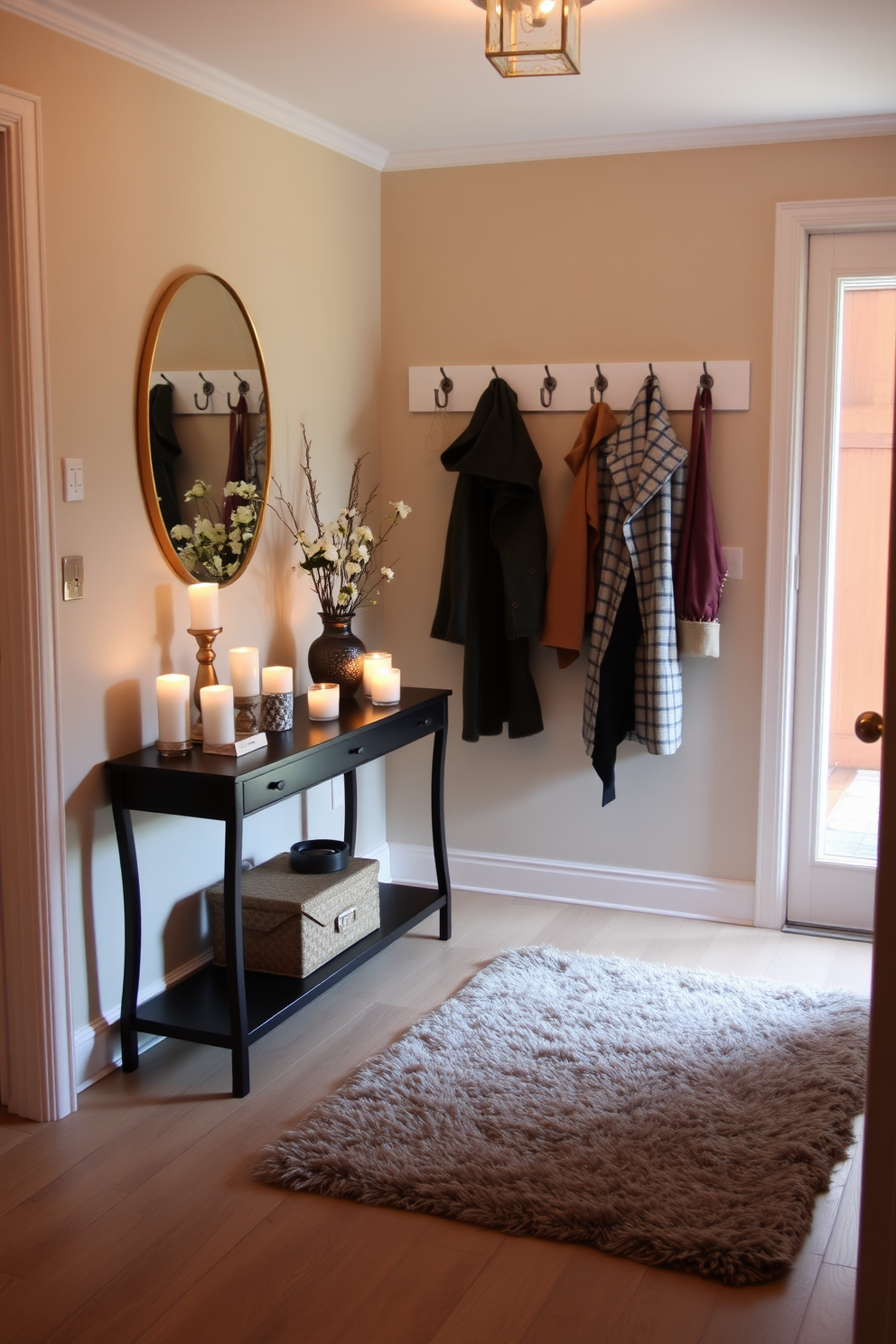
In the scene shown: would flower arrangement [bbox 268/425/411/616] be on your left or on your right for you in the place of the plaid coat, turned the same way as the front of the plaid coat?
on your right

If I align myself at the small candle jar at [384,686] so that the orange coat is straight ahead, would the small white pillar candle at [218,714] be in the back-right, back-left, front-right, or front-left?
back-right

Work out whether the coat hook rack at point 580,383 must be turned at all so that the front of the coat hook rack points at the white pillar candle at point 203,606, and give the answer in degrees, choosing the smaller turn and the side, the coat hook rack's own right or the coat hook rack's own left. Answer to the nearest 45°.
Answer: approximately 45° to the coat hook rack's own right

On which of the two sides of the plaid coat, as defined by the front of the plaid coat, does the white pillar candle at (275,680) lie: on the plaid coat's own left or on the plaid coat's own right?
on the plaid coat's own right

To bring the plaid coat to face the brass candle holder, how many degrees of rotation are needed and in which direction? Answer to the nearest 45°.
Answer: approximately 45° to its right

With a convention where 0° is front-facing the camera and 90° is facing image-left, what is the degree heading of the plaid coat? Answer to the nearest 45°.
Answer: approximately 0°

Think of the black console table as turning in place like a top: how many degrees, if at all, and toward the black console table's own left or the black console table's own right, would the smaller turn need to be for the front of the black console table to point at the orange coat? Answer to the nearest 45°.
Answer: approximately 90° to the black console table's own left

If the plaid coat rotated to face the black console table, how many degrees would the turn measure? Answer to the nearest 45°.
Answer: approximately 45° to its right

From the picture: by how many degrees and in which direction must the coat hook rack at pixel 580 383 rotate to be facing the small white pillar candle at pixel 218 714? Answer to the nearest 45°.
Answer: approximately 45° to its right

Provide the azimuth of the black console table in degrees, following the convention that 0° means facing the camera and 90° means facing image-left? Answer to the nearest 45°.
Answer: approximately 315°

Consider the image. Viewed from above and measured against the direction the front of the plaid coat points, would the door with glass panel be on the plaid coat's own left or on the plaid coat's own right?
on the plaid coat's own left
